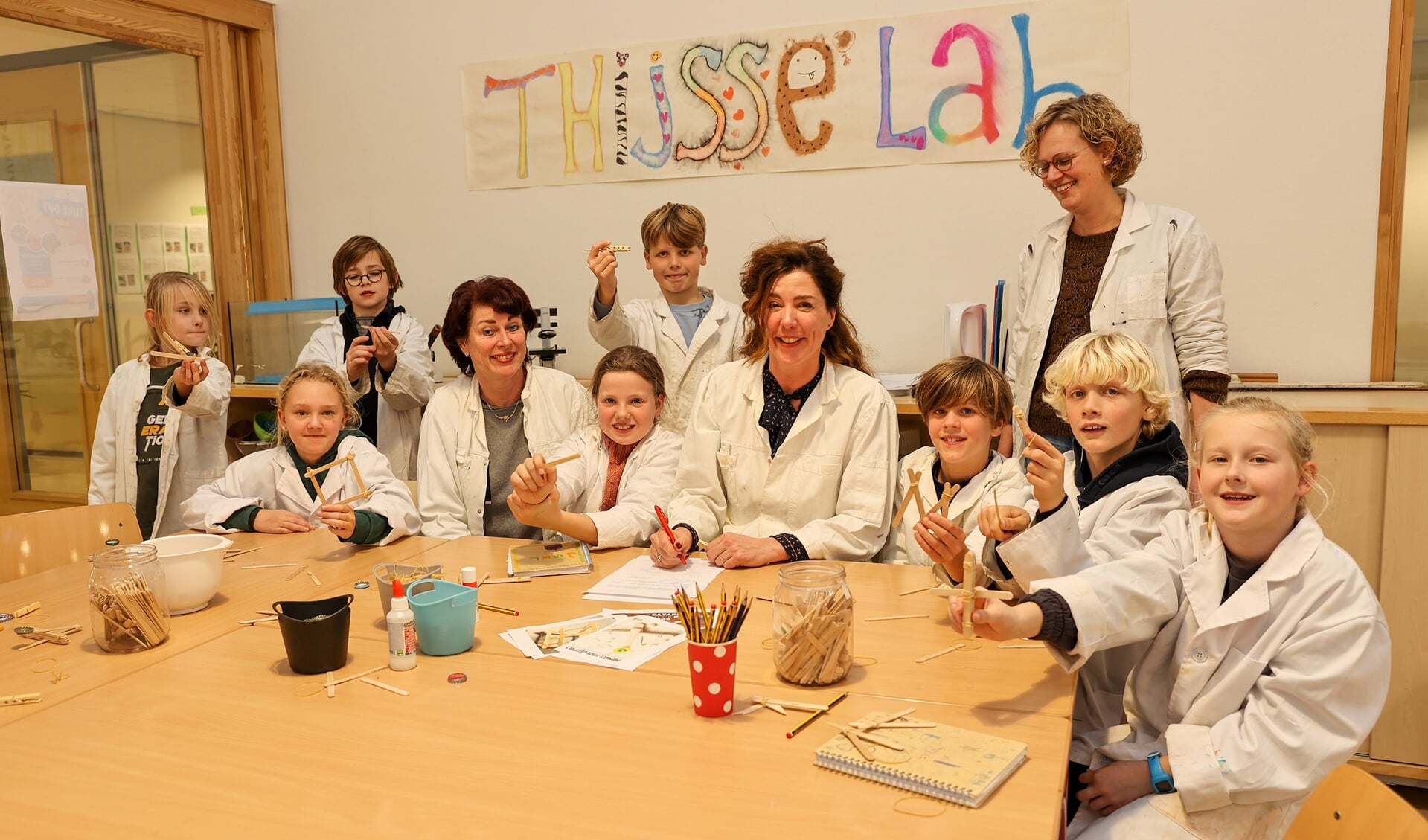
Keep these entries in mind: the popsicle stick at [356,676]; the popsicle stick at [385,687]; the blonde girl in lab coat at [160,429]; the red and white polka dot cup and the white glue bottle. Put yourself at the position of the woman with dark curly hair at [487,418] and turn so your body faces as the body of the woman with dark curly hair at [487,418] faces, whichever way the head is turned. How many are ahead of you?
4

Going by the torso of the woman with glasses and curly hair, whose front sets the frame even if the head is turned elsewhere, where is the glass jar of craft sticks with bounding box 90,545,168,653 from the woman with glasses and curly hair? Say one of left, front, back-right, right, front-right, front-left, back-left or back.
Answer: front

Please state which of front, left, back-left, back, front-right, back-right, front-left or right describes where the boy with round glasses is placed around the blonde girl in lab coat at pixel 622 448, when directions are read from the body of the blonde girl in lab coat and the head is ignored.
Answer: right

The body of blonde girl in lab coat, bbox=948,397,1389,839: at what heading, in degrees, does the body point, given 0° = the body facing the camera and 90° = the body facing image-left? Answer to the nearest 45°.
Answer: approximately 45°

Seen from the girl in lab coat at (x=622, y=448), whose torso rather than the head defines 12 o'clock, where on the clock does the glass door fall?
The glass door is roughly at 3 o'clock from the girl in lab coat.

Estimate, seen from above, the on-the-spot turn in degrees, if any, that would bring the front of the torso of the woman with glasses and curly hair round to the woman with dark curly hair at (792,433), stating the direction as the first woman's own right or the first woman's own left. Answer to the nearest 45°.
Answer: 0° — they already face them

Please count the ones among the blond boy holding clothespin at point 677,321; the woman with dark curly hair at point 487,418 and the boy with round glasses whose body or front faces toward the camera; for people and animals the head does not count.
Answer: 3

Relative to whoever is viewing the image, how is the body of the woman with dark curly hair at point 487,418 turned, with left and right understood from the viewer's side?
facing the viewer

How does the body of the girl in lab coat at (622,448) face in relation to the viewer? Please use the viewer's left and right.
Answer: facing the viewer and to the left of the viewer

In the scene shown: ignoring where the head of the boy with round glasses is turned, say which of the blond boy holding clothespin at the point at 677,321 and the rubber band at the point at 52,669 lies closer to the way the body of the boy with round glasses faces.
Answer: the rubber band

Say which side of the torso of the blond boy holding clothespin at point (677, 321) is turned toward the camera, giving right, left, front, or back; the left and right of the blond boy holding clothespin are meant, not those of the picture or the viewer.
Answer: front

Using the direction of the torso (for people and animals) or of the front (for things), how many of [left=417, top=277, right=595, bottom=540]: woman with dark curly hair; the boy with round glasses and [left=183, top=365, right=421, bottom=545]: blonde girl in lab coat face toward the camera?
3

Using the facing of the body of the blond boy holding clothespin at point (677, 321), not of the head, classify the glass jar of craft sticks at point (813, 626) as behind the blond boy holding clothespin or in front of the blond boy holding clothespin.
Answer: in front
